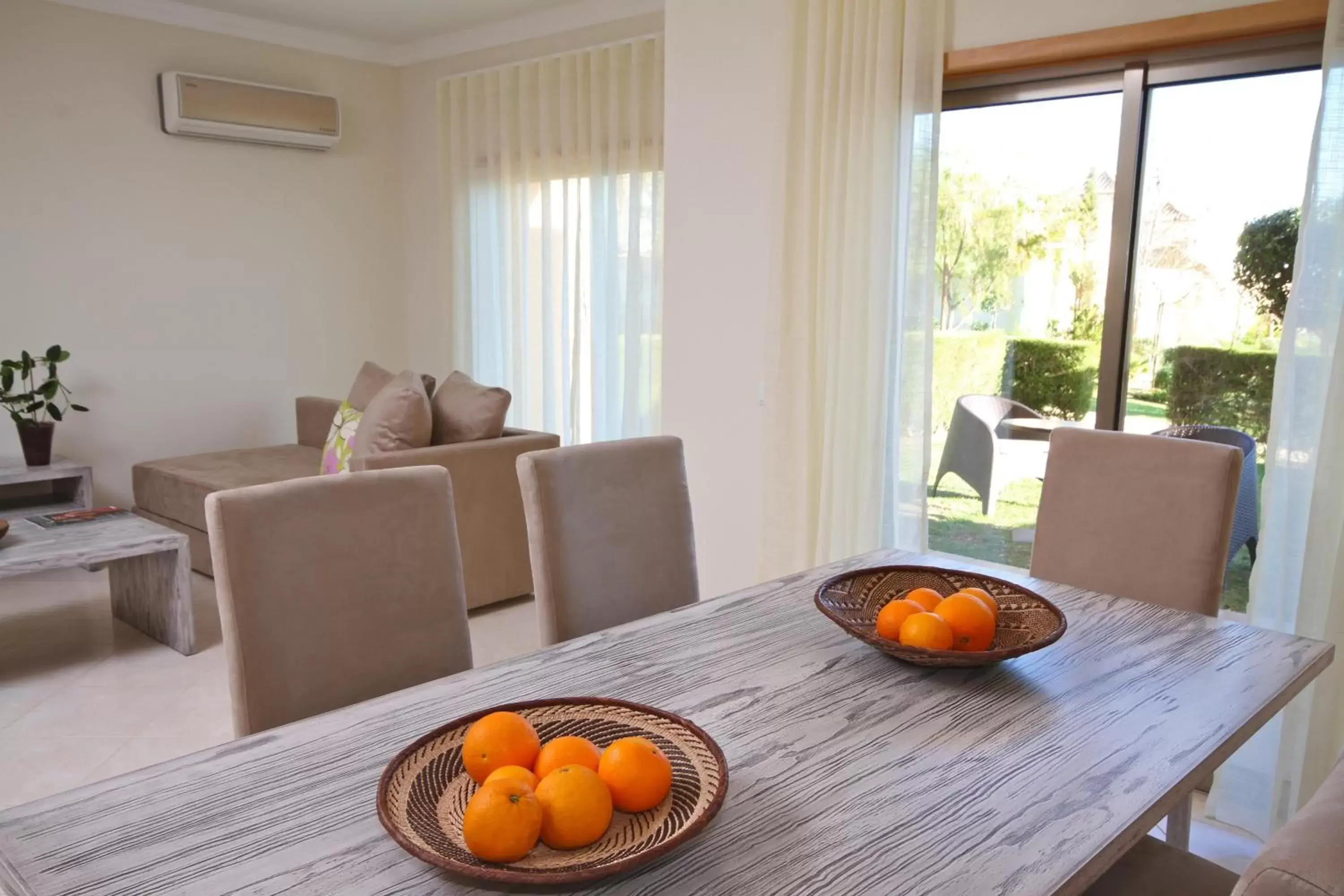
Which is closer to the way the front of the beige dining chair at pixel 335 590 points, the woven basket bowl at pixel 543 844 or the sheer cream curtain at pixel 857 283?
the woven basket bowl

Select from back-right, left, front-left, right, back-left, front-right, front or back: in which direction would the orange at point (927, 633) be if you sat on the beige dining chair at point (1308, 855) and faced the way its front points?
front

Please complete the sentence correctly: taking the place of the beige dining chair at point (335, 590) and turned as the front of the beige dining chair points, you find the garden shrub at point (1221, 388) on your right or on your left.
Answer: on your left

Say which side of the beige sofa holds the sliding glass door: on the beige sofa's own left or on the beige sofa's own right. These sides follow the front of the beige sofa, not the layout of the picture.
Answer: on the beige sofa's own left

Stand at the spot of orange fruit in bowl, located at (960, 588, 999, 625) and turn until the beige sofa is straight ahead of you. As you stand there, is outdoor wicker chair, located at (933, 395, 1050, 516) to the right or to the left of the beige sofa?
right

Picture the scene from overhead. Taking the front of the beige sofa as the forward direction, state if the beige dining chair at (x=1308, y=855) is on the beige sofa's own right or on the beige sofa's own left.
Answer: on the beige sofa's own left

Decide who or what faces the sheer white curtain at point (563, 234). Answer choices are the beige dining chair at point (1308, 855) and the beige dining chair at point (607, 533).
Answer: the beige dining chair at point (1308, 855)

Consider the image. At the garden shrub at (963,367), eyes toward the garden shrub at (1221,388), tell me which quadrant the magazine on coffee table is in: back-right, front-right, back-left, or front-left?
back-right

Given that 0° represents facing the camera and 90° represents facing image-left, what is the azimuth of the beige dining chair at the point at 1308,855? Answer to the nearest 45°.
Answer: approximately 135°

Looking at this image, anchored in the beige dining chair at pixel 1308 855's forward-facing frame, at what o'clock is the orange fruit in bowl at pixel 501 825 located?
The orange fruit in bowl is roughly at 10 o'clock from the beige dining chair.
